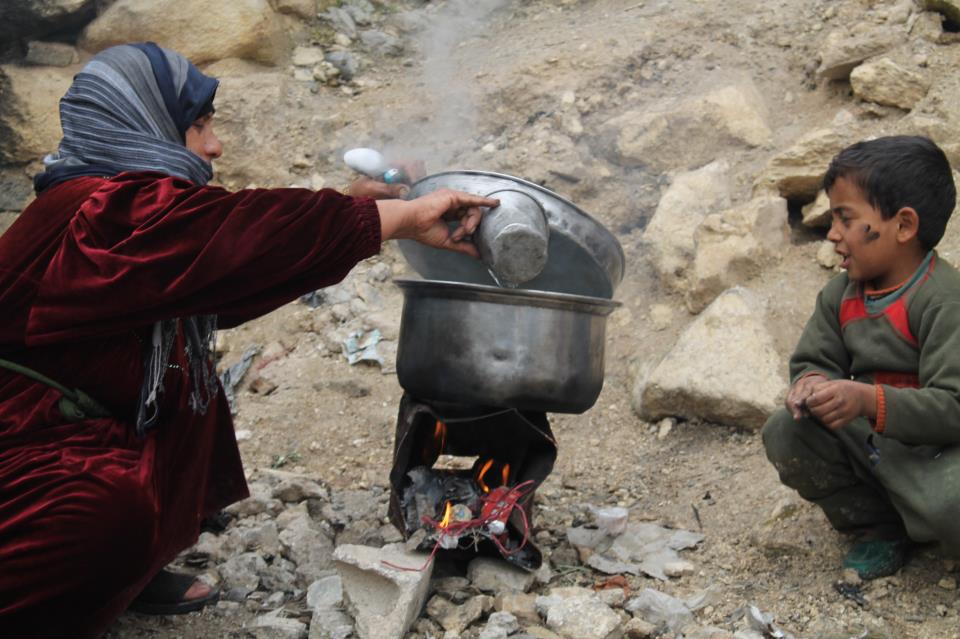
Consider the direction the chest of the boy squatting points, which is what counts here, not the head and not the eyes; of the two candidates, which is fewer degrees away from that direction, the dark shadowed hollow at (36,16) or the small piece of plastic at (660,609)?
the small piece of plastic

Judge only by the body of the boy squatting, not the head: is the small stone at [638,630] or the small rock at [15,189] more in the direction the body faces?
the small stone

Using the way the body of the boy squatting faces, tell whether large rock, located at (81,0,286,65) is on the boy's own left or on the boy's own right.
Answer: on the boy's own right

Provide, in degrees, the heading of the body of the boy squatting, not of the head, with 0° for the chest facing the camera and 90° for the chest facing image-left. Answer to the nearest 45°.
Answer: approximately 45°

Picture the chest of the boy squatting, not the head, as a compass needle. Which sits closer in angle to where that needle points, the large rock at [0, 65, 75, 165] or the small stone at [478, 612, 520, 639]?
the small stone

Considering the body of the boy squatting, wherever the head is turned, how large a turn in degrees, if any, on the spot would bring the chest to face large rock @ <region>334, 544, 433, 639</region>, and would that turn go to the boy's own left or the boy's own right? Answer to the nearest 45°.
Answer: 0° — they already face it

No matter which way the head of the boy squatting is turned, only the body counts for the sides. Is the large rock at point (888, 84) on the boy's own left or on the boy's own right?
on the boy's own right

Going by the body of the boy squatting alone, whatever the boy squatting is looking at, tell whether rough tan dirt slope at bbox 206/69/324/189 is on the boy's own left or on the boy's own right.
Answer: on the boy's own right

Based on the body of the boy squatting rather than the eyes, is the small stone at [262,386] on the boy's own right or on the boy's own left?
on the boy's own right
